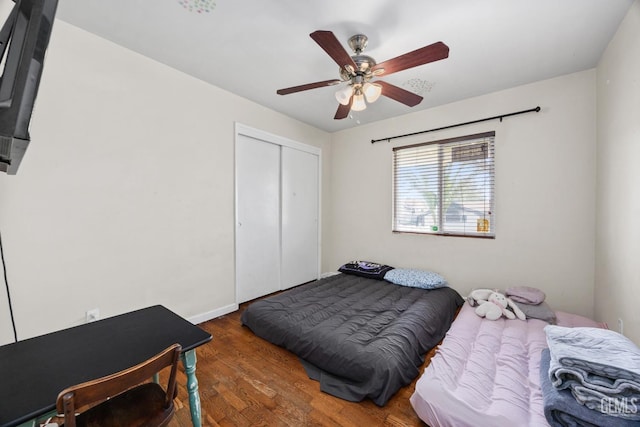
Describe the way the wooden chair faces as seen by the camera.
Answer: facing away from the viewer and to the left of the viewer

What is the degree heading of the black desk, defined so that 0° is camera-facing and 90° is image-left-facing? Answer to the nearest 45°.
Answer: approximately 315°

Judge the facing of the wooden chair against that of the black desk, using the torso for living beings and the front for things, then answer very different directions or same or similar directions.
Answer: very different directions

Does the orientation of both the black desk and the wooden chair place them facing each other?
yes

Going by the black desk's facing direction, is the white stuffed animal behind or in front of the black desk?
in front

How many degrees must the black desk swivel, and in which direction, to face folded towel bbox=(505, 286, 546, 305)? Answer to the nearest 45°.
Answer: approximately 45° to its left
